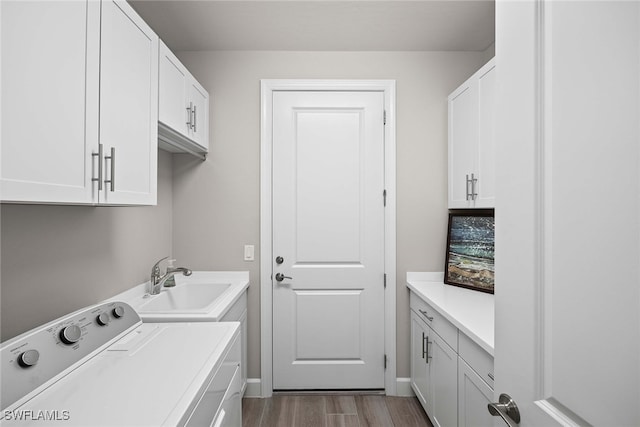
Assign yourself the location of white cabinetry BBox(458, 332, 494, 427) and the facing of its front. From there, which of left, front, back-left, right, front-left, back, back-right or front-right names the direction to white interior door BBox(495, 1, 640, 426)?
front-left

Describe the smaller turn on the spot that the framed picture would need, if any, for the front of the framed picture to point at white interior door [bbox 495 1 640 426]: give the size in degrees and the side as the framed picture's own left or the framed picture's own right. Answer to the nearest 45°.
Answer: approximately 45° to the framed picture's own left

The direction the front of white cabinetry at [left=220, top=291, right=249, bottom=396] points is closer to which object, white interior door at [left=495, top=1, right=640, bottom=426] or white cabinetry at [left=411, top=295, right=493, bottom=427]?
the white cabinetry

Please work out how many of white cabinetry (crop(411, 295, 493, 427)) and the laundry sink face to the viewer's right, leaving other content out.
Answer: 1

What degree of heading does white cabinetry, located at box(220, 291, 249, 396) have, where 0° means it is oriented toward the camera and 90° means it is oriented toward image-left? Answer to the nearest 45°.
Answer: approximately 270°

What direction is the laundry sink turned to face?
to the viewer's right

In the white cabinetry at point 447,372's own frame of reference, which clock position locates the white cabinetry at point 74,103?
the white cabinetry at point 74,103 is roughly at 12 o'clock from the white cabinetry at point 447,372.

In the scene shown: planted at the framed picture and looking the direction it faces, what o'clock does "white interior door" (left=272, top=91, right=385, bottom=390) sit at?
The white interior door is roughly at 1 o'clock from the framed picture.

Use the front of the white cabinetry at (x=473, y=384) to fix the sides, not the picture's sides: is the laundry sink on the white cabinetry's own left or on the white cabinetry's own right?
on the white cabinetry's own right
